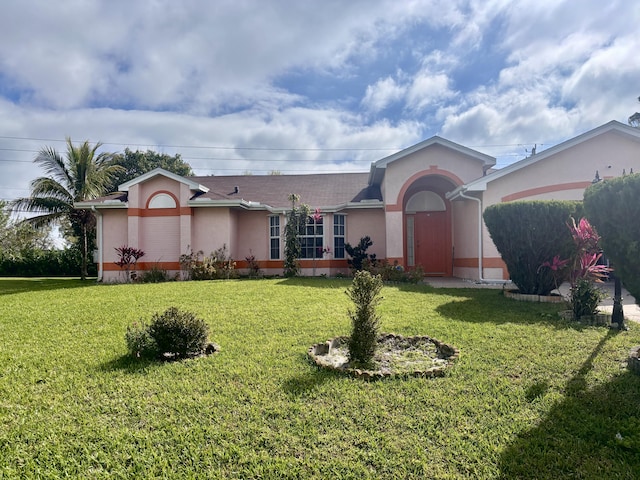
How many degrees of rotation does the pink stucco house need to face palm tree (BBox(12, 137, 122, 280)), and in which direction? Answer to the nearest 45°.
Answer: approximately 90° to its right

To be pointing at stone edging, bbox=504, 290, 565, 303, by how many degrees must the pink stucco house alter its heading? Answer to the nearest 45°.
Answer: approximately 45° to its left

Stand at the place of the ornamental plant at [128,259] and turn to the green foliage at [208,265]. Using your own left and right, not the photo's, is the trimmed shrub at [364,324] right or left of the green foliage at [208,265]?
right

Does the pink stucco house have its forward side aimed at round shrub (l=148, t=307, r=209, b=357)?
yes

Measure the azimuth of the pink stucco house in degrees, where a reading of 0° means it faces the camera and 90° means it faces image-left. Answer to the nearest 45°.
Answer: approximately 0°

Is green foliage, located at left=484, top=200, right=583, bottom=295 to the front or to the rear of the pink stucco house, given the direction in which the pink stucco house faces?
to the front

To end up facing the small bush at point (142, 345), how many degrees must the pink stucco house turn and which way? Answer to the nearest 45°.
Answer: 0° — it already faces it

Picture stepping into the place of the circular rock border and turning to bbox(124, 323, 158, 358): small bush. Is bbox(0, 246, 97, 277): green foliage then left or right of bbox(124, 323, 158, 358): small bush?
right

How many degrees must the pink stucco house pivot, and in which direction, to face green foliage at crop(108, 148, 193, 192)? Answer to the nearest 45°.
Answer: approximately 135° to its right
